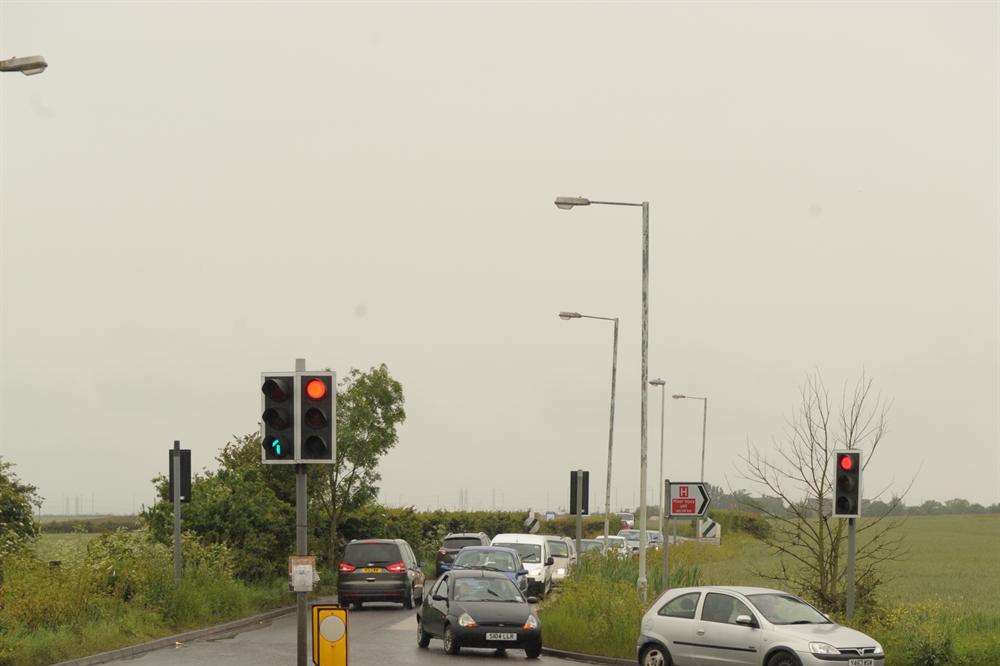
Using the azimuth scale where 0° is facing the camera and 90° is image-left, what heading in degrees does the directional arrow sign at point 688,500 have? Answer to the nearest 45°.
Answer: approximately 0°

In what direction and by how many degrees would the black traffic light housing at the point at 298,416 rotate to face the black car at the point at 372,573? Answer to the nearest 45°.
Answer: approximately 180°

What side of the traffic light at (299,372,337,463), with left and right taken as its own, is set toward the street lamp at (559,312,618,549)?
back

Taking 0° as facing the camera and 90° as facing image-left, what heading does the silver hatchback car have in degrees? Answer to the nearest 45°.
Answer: approximately 315°

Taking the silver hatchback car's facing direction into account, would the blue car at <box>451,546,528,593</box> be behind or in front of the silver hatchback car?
behind

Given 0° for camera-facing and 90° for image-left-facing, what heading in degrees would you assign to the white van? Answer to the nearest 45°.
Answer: approximately 0°
